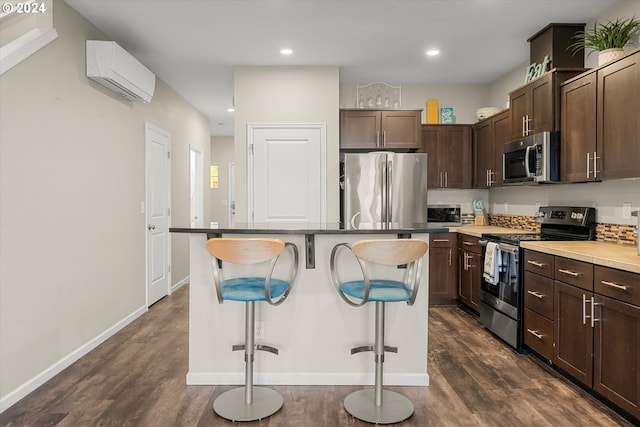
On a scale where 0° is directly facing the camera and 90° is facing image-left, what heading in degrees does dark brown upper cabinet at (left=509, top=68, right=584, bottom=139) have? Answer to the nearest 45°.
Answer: approximately 45°

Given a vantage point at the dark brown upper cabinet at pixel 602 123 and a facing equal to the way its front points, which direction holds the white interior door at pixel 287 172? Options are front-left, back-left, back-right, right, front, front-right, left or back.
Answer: front-right

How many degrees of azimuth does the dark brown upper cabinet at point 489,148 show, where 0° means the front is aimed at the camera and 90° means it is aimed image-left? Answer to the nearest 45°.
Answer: approximately 45°

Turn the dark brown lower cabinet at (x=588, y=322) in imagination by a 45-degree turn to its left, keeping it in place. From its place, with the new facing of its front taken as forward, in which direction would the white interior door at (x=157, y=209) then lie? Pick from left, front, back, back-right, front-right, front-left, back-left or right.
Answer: right

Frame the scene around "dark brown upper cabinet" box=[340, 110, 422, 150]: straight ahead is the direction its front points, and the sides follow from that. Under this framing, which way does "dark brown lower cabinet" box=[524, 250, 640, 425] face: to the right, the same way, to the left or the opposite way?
to the right

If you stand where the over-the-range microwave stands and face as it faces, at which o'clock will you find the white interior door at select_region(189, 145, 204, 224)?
The white interior door is roughly at 2 o'clock from the over-the-range microwave.

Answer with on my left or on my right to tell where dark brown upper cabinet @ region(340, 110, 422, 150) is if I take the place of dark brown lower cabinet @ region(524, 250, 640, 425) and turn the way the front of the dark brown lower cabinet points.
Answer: on my right

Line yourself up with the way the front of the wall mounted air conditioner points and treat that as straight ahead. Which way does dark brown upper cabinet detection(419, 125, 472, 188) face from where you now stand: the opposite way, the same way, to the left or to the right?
to the right

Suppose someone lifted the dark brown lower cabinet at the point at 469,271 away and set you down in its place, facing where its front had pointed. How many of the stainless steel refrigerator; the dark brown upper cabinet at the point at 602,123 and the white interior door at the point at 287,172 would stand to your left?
1

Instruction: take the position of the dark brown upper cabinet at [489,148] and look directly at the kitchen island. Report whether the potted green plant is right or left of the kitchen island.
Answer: left

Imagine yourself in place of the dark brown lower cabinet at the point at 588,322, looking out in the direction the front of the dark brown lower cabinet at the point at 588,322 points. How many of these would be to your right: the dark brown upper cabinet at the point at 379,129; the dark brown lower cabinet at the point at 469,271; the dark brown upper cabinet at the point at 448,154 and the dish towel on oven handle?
4

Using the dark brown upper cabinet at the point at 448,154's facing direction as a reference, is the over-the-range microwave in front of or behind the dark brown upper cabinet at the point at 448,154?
in front

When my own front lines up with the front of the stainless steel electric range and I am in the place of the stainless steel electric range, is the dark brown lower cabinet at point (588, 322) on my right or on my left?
on my left

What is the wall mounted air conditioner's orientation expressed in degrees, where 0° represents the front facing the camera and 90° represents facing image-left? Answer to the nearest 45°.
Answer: approximately 315°

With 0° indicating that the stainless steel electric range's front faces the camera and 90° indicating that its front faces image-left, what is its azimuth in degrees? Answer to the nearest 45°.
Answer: approximately 45°

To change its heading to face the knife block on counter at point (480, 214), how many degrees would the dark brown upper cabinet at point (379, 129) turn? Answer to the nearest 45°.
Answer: approximately 135° to its left

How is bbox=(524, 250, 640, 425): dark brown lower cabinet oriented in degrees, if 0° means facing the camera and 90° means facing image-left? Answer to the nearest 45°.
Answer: approximately 45°
